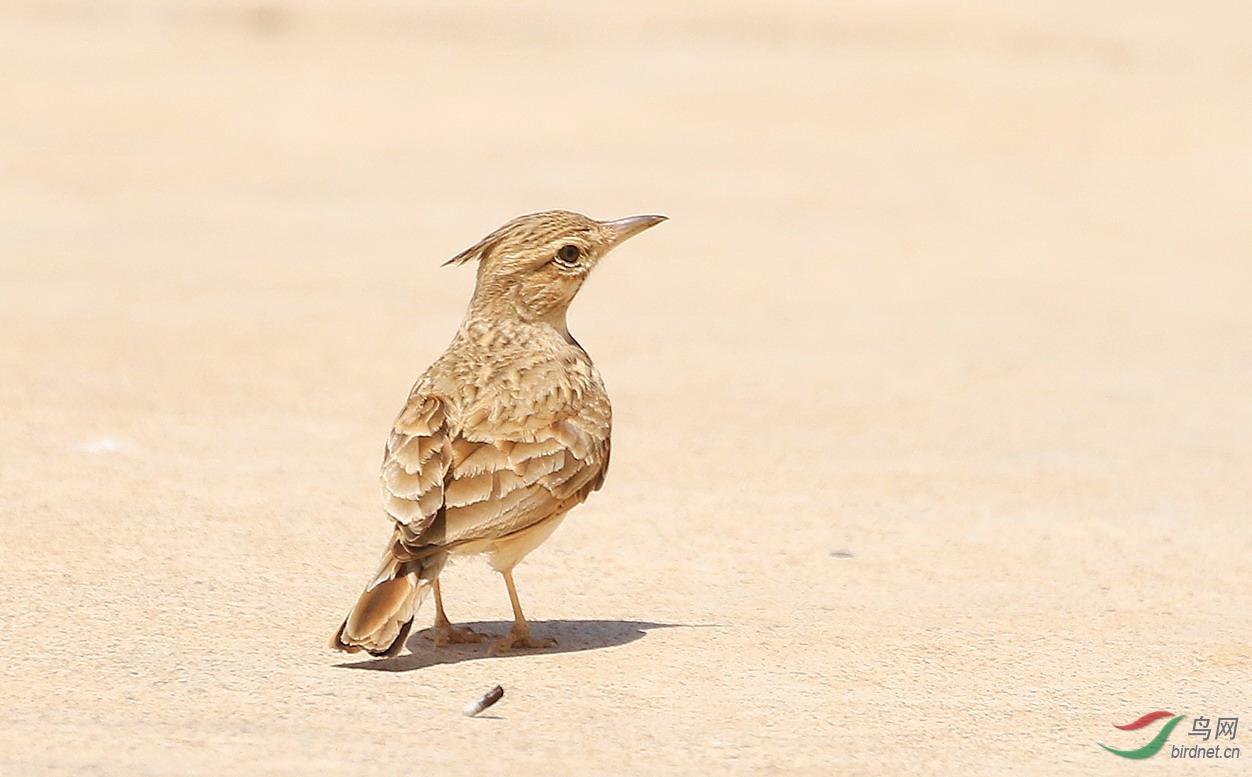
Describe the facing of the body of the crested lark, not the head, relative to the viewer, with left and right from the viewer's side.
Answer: facing away from the viewer and to the right of the viewer

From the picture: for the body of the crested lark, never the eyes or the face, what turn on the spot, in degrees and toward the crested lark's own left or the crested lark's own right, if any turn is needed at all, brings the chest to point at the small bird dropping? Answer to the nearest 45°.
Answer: approximately 135° to the crested lark's own right
